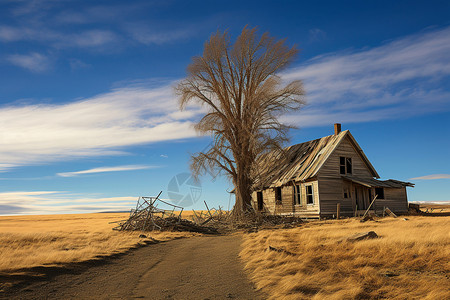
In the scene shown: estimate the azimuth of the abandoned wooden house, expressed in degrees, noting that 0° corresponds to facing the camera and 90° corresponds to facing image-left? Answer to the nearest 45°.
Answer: approximately 315°
